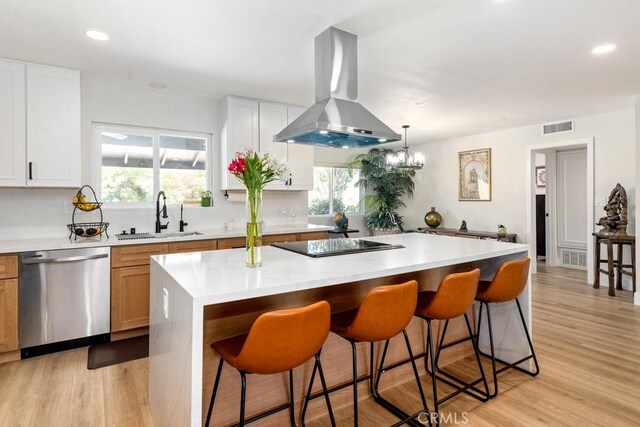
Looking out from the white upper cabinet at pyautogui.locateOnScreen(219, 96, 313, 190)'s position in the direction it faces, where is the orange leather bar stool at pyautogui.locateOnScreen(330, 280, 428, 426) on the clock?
The orange leather bar stool is roughly at 1 o'clock from the white upper cabinet.

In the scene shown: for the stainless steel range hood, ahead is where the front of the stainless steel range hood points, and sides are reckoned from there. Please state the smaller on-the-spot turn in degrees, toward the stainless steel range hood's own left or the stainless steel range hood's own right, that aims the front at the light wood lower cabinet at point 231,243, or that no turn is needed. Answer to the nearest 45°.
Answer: approximately 180°

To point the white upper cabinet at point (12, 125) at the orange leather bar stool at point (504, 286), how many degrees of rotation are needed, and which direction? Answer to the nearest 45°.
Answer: approximately 45° to its left

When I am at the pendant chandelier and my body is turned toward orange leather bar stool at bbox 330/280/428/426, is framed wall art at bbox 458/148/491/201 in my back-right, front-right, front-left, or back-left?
back-left

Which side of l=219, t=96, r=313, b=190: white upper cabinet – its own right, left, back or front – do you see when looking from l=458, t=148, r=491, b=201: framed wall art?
left

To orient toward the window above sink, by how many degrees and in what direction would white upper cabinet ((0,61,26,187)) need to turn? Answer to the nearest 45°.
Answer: approximately 90° to its left
